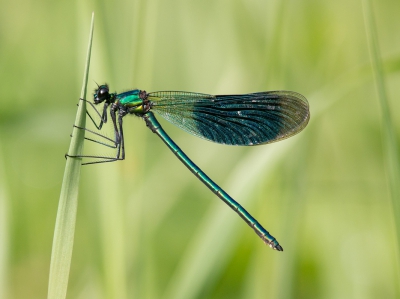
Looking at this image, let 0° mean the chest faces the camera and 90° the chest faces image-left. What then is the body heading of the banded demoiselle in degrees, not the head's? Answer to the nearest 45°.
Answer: approximately 90°

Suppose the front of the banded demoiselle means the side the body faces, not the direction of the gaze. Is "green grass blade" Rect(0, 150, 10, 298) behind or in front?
in front
